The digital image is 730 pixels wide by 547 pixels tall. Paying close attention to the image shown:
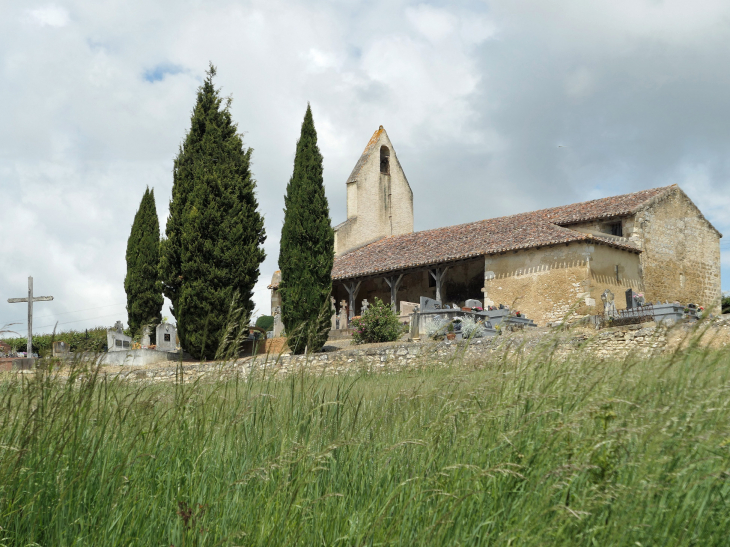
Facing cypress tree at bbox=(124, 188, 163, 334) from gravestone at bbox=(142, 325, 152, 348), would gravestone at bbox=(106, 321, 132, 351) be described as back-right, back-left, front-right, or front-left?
back-left
